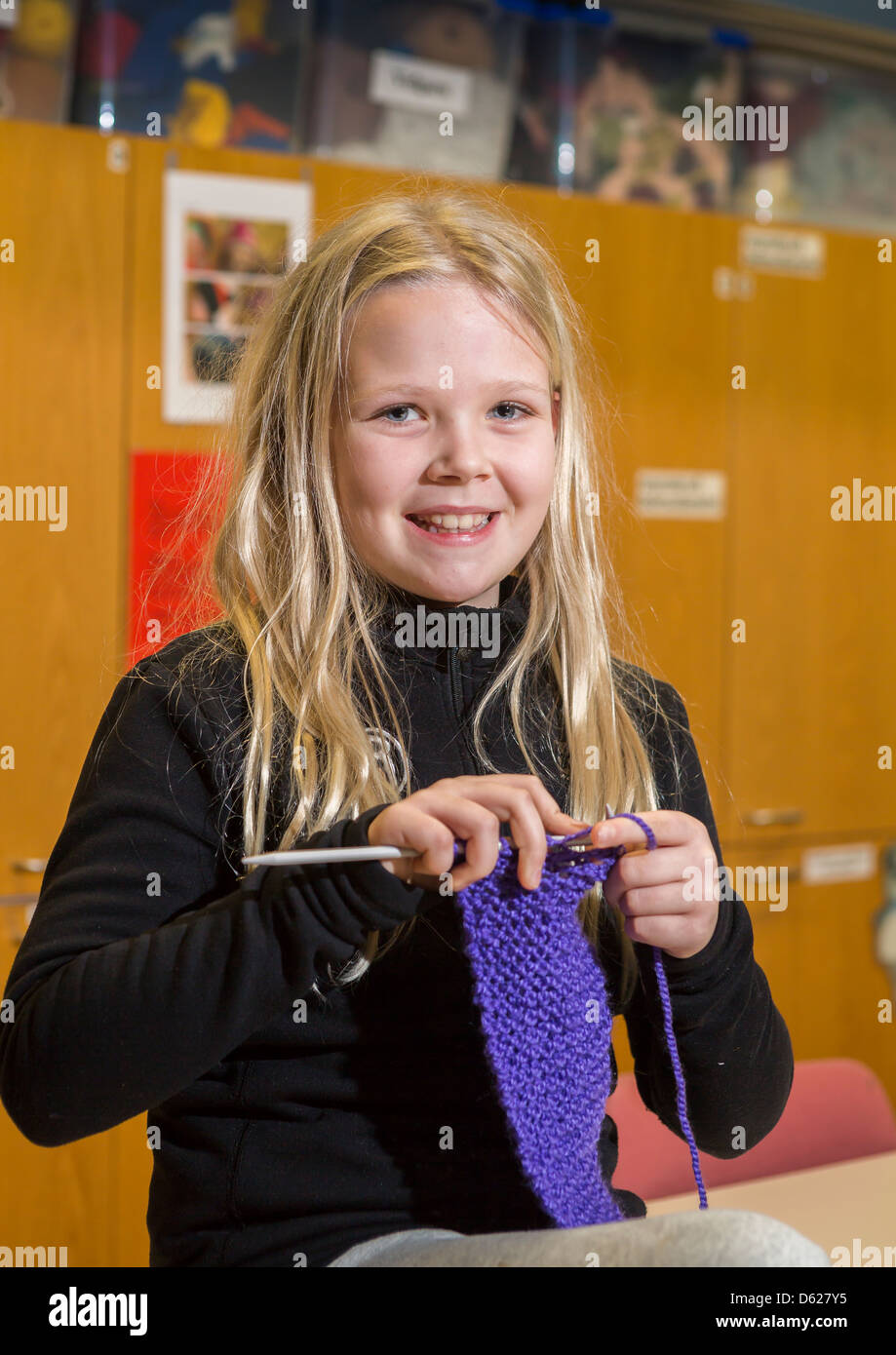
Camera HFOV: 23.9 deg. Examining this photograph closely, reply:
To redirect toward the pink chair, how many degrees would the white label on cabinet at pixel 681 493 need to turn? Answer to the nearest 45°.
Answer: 0° — it already faces it

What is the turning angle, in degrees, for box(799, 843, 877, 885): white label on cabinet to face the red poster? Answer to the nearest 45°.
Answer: approximately 45° to its right

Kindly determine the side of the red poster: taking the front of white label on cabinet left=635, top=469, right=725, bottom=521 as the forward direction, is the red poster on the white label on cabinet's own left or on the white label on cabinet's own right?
on the white label on cabinet's own right

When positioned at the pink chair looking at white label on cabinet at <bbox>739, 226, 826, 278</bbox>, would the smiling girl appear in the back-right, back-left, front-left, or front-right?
back-left

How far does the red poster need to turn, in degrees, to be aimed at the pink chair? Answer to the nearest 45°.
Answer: approximately 45° to its left

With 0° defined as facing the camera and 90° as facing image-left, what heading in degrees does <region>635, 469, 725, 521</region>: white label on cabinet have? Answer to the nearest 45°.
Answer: approximately 0°

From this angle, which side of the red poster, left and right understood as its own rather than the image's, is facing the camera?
front

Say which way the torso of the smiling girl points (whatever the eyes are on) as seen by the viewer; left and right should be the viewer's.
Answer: facing the viewer and to the right of the viewer

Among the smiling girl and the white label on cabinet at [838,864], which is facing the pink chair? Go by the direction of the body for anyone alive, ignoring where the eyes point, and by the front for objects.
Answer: the white label on cabinet

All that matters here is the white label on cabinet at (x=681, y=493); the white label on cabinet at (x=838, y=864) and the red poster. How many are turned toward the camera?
3

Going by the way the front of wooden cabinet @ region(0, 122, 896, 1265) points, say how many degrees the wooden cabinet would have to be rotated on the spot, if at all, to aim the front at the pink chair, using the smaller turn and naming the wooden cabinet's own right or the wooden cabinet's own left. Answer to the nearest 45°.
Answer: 0° — it already faces it

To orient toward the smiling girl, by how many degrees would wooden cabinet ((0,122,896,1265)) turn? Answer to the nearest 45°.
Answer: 0° — it already faces them

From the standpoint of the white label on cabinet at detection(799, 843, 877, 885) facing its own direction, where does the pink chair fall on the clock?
The pink chair is roughly at 12 o'clock from the white label on cabinet.
